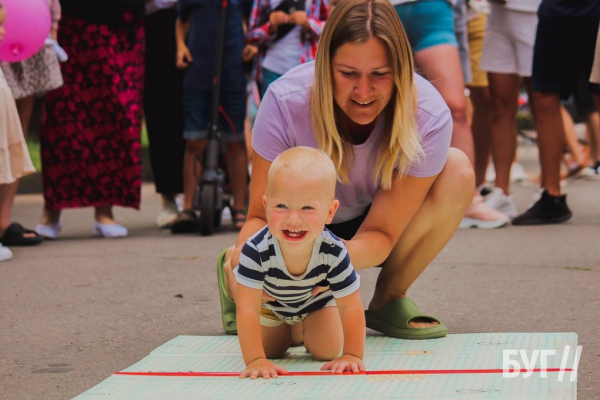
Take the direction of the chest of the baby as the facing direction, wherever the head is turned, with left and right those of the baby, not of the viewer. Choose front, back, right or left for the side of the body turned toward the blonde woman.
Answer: back

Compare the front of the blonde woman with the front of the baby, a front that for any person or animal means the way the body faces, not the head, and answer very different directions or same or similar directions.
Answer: same or similar directions

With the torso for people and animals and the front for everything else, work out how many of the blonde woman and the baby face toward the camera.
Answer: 2

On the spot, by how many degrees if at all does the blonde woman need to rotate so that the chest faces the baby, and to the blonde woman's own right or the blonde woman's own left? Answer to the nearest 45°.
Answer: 0° — they already face them

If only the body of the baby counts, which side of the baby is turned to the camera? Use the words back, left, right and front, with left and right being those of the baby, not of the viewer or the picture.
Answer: front

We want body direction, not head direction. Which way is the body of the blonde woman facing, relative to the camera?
toward the camera
